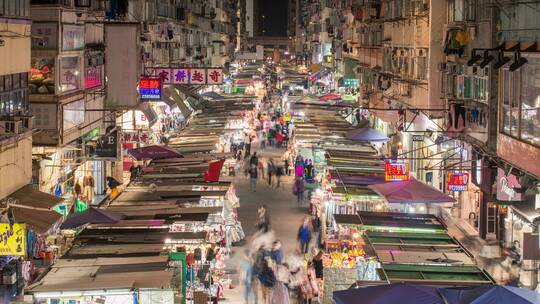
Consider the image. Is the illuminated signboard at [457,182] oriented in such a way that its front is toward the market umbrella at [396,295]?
yes

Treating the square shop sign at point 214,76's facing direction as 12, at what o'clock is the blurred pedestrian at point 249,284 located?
The blurred pedestrian is roughly at 12 o'clock from the square shop sign.

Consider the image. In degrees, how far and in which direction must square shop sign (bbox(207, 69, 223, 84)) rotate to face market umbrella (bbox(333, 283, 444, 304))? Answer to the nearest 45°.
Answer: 0° — it already faces it

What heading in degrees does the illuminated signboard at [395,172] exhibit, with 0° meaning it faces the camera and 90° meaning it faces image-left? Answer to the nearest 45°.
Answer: approximately 0°

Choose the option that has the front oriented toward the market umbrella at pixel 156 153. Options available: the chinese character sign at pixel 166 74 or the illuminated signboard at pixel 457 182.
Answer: the chinese character sign

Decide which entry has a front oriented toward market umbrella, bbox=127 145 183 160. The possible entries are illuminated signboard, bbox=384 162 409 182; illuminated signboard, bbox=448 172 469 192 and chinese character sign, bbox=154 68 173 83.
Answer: the chinese character sign

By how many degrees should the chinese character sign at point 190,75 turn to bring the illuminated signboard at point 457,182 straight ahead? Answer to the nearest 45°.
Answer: approximately 45° to its left

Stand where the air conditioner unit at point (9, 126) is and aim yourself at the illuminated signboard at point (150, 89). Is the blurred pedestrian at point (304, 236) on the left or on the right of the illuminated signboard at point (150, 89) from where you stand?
right
